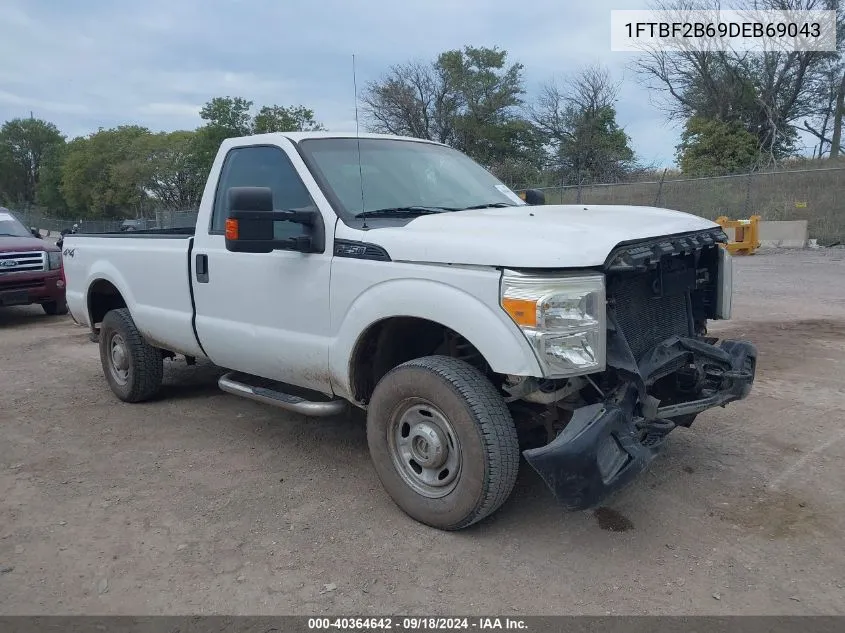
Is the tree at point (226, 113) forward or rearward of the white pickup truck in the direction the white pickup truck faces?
rearward

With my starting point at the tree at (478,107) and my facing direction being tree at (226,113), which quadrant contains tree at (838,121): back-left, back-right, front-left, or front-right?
back-left

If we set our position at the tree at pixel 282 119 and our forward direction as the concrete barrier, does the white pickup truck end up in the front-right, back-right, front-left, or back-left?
front-right

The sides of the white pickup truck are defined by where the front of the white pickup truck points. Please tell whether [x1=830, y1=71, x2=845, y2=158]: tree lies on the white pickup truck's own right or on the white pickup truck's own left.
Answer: on the white pickup truck's own left

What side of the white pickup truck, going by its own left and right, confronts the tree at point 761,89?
left

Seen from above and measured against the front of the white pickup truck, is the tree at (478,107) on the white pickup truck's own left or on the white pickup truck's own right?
on the white pickup truck's own left

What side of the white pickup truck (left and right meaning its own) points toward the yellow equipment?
left

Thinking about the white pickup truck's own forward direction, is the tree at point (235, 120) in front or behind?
behind

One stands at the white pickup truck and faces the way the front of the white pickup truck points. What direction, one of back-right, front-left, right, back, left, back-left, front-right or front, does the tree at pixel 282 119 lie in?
back-left

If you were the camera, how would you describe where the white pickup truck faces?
facing the viewer and to the right of the viewer
